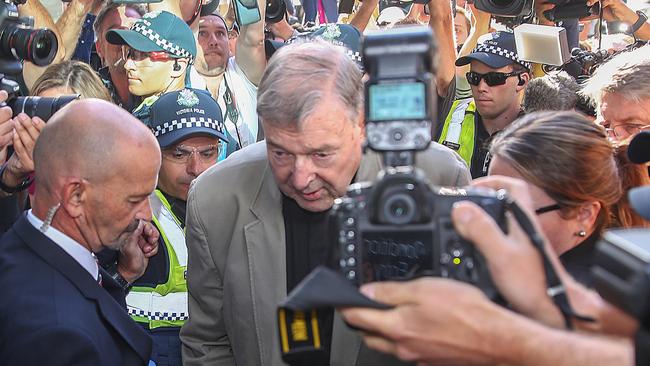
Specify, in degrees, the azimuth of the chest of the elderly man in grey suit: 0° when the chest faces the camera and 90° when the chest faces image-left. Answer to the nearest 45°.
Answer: approximately 0°

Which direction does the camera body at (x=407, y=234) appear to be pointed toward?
away from the camera

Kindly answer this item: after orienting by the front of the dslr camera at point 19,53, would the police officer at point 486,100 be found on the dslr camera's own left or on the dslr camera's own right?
on the dslr camera's own left

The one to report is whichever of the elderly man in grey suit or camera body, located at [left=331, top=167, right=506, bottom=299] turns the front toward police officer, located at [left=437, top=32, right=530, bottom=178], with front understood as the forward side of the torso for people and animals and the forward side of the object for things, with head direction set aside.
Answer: the camera body

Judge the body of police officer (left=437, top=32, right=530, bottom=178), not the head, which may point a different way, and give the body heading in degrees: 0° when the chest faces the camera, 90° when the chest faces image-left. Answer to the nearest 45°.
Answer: approximately 45°

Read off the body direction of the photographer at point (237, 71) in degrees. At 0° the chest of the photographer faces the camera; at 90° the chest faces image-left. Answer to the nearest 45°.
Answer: approximately 0°

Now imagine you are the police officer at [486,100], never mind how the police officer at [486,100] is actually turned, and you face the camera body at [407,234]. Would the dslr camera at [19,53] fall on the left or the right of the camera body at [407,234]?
right

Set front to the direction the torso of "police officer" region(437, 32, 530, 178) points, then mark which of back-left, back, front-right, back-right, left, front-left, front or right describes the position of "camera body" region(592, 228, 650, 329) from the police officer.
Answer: front-left

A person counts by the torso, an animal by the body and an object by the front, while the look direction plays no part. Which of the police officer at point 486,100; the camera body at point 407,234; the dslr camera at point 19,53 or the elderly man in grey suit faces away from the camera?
the camera body

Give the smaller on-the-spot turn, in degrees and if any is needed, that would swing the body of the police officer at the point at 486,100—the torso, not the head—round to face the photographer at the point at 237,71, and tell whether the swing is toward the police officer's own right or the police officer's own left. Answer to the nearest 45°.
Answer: approximately 45° to the police officer's own right

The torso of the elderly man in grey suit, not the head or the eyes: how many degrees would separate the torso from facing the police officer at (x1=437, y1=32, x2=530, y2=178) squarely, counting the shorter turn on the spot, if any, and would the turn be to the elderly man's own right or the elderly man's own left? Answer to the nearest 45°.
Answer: approximately 135° to the elderly man's own left
